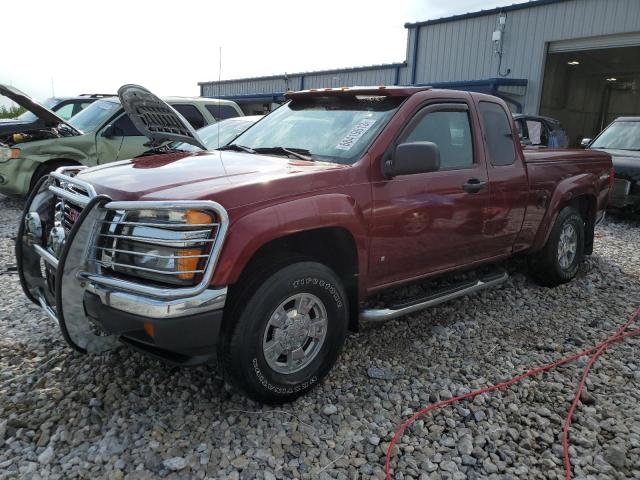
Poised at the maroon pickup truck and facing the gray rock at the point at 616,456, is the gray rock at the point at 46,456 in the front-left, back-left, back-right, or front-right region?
front-right

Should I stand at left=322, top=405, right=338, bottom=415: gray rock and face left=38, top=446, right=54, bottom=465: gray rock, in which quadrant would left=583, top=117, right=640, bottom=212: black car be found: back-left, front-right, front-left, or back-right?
back-right

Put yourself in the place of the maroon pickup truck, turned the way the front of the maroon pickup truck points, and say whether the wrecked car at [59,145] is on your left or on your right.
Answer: on your right

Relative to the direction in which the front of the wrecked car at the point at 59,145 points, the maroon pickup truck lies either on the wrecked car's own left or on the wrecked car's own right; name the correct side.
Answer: on the wrecked car's own left

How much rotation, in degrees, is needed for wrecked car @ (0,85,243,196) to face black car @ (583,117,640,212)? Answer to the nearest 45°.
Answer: approximately 135° to its left

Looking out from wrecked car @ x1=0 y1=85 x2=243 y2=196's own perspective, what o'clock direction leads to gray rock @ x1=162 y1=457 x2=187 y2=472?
The gray rock is roughly at 10 o'clock from the wrecked car.

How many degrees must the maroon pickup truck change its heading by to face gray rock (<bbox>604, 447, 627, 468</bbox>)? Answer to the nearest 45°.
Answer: approximately 135° to its left

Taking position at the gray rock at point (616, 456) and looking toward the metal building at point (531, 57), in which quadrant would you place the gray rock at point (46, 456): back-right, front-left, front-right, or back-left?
back-left

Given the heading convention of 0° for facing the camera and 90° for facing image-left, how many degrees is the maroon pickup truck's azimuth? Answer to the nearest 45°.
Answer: approximately 45°

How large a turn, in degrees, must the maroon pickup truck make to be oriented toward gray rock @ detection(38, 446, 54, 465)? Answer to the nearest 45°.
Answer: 0° — it already faces it

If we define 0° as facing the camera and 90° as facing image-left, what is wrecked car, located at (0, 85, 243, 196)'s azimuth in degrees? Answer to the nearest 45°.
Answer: approximately 45°

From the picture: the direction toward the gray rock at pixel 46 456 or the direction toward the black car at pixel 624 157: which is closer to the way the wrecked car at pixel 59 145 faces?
the gray rock
